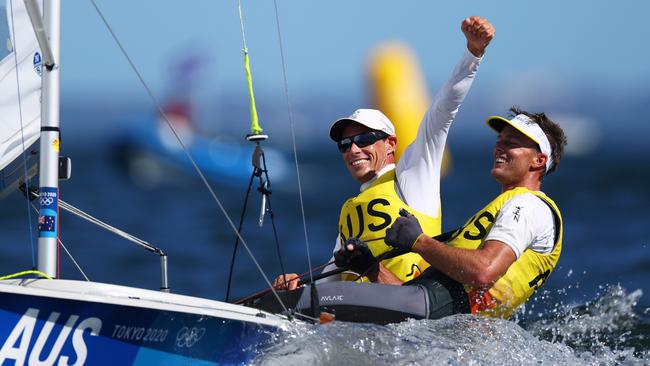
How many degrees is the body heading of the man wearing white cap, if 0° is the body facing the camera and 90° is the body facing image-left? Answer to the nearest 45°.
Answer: approximately 45°

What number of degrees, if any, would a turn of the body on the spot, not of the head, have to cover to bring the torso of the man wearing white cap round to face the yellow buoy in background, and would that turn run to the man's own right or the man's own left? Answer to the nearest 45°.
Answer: approximately 135° to the man's own right

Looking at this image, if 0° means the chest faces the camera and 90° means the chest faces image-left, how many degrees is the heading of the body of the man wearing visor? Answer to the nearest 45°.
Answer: approximately 90°

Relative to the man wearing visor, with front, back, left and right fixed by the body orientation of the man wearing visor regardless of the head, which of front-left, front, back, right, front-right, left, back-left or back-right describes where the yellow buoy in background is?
right

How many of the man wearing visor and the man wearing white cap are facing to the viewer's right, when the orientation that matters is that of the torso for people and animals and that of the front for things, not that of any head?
0
